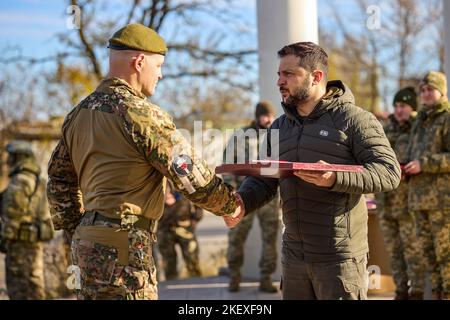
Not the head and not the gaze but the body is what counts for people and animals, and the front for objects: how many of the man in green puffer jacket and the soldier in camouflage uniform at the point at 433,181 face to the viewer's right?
0

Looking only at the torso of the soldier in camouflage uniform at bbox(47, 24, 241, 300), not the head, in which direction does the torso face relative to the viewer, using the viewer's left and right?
facing away from the viewer and to the right of the viewer

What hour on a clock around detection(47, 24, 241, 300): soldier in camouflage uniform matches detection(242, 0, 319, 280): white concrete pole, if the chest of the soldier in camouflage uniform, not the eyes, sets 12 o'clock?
The white concrete pole is roughly at 11 o'clock from the soldier in camouflage uniform.

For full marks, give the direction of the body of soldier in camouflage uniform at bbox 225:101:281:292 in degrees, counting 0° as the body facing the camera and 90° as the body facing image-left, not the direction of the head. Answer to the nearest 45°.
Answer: approximately 315°

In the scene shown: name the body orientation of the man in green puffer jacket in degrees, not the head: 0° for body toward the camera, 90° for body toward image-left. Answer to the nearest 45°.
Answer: approximately 45°

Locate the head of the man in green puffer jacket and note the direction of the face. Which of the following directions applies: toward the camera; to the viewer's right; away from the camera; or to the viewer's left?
to the viewer's left

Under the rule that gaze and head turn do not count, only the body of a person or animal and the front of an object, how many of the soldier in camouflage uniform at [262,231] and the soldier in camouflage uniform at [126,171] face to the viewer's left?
0

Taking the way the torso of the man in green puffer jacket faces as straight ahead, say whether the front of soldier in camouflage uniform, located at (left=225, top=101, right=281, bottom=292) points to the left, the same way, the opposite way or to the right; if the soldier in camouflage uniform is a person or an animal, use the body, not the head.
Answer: to the left

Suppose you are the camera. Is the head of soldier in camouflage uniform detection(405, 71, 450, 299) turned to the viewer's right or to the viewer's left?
to the viewer's left
